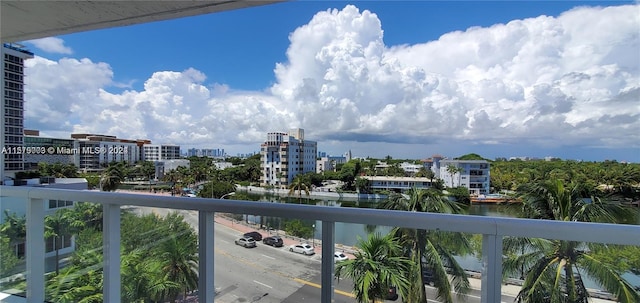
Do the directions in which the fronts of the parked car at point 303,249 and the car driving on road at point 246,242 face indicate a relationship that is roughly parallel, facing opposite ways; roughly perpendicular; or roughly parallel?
roughly parallel

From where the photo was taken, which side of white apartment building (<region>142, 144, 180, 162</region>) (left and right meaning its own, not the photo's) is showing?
front

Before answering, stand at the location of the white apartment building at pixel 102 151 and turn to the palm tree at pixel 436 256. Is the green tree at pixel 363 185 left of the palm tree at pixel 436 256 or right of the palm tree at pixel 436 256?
left

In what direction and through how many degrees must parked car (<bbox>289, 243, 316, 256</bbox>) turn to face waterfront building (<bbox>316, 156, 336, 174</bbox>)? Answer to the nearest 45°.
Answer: approximately 45° to its right
